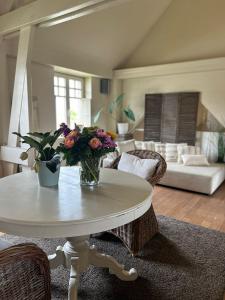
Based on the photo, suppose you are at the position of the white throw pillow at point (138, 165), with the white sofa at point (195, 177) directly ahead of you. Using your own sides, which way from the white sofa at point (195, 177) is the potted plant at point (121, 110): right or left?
left

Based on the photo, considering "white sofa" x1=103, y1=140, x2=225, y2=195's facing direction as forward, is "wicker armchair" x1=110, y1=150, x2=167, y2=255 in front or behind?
in front

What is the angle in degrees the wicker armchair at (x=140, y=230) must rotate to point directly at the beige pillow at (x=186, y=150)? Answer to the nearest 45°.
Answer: approximately 135° to its right

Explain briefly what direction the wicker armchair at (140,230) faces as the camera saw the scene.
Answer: facing the viewer and to the left of the viewer

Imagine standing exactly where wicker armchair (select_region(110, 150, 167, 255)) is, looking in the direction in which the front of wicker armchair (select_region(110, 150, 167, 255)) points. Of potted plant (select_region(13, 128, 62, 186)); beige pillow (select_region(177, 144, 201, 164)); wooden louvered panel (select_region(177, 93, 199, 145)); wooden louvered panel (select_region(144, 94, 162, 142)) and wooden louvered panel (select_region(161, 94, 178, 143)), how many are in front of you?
1

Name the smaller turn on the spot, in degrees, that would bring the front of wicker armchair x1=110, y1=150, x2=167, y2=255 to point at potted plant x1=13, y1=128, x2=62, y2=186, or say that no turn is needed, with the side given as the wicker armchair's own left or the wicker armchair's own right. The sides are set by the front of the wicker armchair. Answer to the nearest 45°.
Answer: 0° — it already faces it

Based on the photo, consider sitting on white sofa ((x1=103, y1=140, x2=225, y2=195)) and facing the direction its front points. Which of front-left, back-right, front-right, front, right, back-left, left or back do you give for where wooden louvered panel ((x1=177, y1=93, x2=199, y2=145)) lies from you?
back

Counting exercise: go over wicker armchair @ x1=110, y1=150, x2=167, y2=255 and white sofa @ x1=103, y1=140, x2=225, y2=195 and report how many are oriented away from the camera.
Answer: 0

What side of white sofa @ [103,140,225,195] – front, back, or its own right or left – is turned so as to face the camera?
front

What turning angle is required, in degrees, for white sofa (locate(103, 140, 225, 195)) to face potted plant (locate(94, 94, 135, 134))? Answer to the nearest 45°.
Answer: approximately 135° to its right

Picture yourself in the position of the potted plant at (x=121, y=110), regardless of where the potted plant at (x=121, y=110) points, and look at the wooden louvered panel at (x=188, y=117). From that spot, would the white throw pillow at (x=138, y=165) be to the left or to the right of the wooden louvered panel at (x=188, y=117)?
right
